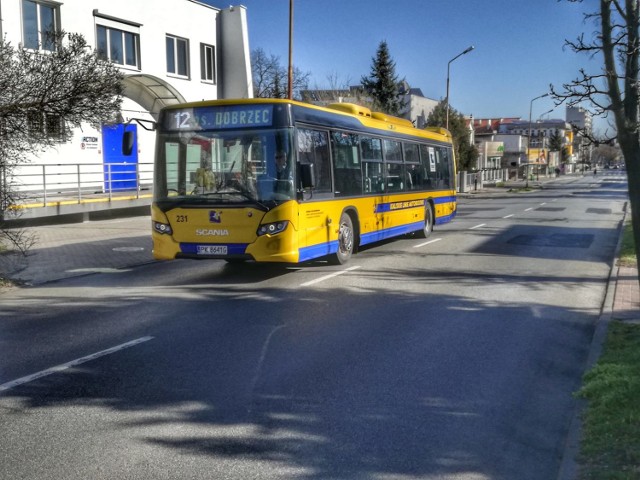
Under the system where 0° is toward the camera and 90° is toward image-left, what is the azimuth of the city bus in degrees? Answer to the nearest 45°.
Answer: approximately 45°

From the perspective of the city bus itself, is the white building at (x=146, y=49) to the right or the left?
on its right

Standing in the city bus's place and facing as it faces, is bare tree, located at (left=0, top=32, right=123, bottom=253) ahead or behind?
ahead

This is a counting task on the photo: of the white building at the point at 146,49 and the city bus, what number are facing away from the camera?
0

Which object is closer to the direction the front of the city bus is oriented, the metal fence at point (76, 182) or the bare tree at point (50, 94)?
the bare tree

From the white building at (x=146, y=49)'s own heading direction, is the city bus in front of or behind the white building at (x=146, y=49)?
in front

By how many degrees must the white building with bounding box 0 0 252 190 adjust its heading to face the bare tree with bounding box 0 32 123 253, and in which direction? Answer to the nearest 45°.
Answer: approximately 45° to its right
